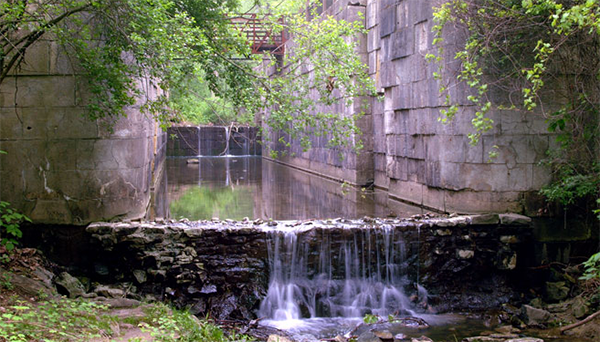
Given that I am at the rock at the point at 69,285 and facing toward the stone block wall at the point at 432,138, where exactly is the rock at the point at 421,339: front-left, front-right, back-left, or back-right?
front-right

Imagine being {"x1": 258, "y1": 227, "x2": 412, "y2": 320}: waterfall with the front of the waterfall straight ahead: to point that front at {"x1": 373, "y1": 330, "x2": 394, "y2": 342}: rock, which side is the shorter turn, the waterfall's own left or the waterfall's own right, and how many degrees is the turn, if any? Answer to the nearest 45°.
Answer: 0° — it already faces it

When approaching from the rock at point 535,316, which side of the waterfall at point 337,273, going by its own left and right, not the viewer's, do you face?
left

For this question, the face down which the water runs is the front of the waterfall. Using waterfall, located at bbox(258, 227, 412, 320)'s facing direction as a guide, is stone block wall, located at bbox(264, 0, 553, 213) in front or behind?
behind

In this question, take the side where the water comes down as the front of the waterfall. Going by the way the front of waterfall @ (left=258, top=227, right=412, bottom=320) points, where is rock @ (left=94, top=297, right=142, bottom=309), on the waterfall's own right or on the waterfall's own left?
on the waterfall's own right

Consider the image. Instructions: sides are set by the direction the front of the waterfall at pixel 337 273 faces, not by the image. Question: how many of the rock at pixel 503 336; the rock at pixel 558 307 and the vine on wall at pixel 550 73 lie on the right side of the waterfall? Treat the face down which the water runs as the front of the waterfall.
0

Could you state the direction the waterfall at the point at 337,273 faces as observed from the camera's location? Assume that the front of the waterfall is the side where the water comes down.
facing the viewer

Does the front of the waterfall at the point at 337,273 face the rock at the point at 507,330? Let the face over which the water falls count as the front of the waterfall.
no

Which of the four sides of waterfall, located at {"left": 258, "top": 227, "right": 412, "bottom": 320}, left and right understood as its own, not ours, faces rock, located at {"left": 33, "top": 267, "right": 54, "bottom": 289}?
right

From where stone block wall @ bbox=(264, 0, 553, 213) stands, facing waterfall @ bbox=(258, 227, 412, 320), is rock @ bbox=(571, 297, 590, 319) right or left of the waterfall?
left

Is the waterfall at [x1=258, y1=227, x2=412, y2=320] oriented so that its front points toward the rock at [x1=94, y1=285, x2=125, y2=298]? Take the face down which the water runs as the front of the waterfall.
no

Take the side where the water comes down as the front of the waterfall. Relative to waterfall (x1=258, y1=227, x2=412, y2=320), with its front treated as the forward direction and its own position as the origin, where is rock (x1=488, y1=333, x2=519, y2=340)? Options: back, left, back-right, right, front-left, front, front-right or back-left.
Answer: front-left

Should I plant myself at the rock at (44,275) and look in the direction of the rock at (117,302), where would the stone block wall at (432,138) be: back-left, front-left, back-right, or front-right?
front-left

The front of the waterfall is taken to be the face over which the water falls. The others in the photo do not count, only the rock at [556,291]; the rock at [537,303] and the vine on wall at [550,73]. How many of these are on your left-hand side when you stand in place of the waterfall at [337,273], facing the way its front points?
3

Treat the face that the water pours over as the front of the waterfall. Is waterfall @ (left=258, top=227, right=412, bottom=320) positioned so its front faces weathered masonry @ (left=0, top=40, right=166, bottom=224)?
no

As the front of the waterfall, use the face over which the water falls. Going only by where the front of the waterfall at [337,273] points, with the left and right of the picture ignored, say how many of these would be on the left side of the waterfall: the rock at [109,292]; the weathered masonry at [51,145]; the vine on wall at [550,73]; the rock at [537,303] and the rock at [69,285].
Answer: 2
